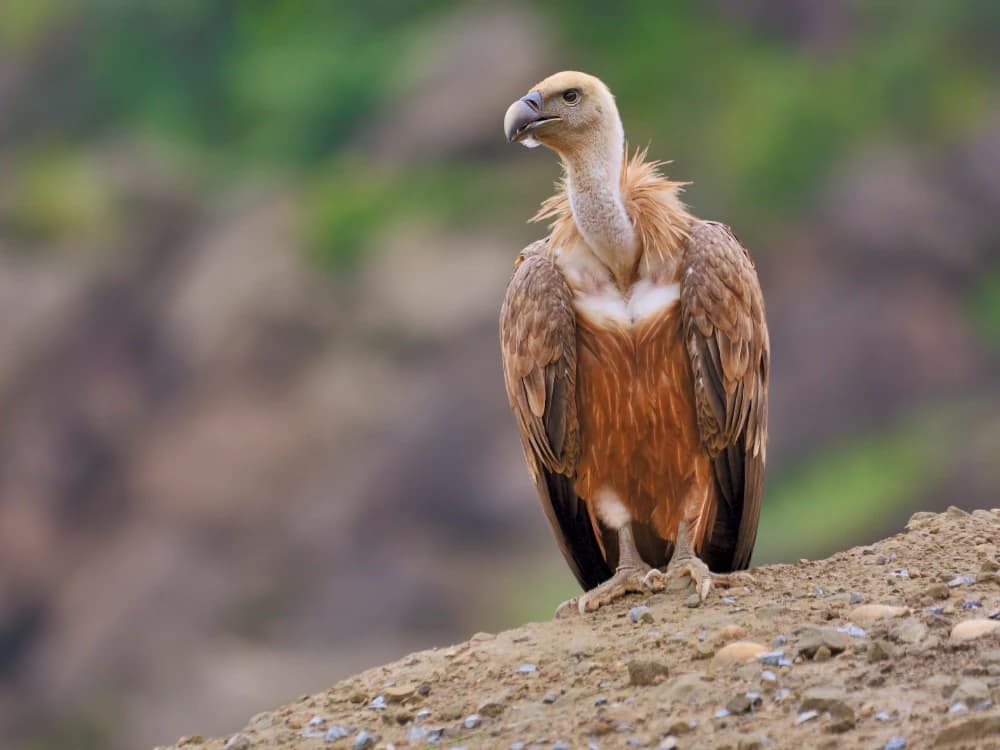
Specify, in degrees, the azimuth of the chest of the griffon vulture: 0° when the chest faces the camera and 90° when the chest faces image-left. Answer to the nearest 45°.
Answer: approximately 0°

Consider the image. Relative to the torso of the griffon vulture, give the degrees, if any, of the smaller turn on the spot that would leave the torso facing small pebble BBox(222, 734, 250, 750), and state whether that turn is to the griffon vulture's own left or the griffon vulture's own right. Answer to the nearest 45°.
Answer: approximately 90° to the griffon vulture's own right
